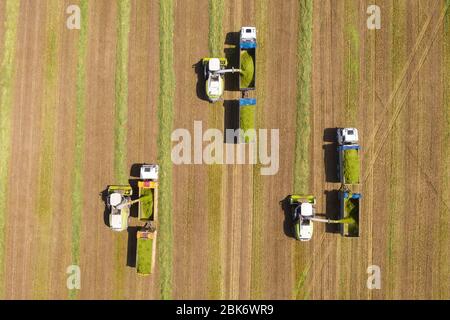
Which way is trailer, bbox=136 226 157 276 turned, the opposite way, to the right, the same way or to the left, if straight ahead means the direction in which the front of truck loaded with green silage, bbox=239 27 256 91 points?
the same way

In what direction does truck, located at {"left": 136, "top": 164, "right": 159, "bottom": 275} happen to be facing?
away from the camera

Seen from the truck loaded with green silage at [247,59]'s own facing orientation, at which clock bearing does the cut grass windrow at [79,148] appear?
The cut grass windrow is roughly at 9 o'clock from the truck loaded with green silage.

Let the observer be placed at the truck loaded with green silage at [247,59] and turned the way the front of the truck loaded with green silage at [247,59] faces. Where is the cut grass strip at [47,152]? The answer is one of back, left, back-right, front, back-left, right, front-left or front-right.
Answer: left

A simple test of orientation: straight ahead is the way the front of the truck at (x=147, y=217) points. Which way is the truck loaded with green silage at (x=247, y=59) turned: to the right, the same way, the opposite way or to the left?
the same way

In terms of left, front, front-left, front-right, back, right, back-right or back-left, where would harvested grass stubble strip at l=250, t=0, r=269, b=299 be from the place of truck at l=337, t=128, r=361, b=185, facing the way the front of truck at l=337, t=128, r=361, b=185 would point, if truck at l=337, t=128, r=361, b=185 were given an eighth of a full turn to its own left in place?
front-left

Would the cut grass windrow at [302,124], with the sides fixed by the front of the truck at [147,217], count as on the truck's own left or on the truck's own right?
on the truck's own right

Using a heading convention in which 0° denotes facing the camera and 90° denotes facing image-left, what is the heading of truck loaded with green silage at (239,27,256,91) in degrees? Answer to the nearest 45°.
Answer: approximately 180°

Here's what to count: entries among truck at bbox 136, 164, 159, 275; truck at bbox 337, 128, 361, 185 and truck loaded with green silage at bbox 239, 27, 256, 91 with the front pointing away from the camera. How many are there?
3

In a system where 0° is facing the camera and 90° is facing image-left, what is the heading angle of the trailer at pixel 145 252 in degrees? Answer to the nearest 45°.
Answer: approximately 180°

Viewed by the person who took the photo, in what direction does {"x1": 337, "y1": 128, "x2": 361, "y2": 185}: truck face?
facing away from the viewer

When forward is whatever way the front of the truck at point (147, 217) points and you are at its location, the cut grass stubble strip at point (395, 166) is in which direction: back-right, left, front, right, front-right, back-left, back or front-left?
right

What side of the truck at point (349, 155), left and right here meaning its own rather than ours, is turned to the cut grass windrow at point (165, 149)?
left

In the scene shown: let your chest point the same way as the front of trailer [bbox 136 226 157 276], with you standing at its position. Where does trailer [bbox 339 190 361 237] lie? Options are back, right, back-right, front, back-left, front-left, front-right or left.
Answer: right

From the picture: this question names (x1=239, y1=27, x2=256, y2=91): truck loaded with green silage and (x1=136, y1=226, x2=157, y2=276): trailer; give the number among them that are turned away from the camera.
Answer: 2
